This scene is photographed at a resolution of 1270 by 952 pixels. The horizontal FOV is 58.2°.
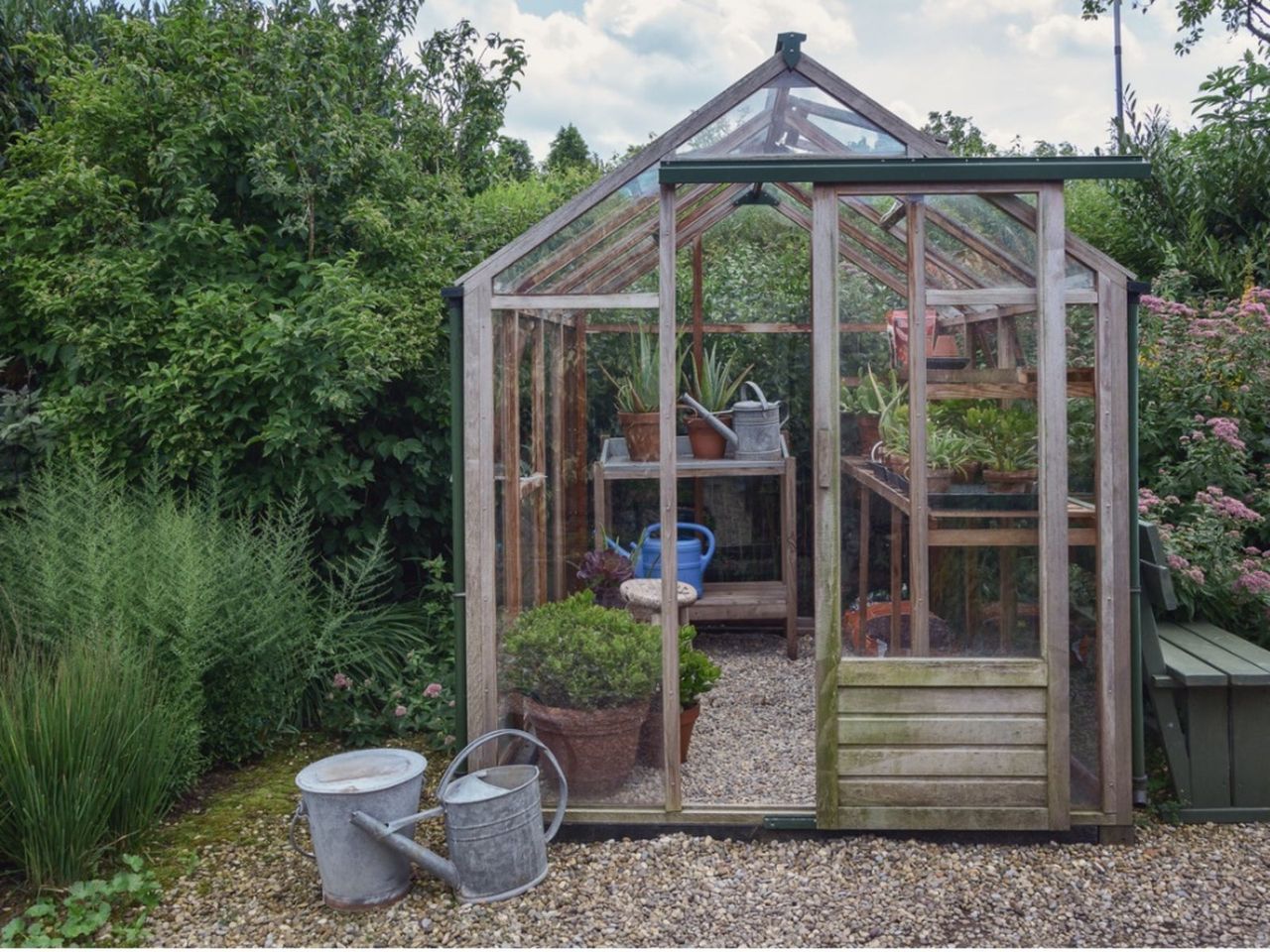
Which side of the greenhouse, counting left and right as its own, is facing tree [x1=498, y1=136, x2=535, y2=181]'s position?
back

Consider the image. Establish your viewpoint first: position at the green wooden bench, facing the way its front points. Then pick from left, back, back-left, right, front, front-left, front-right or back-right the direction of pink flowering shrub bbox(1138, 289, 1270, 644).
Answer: left

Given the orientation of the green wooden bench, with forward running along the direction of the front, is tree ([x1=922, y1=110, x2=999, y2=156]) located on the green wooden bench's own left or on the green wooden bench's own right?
on the green wooden bench's own left

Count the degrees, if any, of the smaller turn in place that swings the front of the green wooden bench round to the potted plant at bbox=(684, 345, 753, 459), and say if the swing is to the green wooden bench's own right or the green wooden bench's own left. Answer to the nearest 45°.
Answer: approximately 135° to the green wooden bench's own left

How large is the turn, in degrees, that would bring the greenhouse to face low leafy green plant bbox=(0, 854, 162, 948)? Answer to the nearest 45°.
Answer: approximately 90° to its right

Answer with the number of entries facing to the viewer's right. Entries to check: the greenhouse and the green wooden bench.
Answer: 1

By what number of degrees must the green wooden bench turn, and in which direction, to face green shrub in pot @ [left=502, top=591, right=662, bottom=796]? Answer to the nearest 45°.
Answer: approximately 135° to its right

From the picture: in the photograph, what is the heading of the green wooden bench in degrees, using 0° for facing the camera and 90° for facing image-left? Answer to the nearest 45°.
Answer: approximately 270°

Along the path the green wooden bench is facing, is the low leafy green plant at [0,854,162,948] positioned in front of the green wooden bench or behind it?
behind

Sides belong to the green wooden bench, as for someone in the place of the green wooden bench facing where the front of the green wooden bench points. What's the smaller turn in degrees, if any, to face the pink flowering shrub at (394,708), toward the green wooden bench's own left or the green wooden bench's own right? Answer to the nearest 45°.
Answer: approximately 180°

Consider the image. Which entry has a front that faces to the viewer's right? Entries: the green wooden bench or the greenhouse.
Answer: the green wooden bench

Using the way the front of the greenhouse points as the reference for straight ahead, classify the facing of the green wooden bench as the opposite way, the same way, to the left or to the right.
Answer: to the left

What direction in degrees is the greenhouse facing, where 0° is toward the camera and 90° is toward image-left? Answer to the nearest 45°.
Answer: approximately 0°

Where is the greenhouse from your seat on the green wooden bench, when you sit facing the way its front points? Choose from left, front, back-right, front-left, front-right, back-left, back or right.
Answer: back-right

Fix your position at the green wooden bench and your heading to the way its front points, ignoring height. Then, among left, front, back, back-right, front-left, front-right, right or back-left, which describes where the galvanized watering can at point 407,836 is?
back-right
